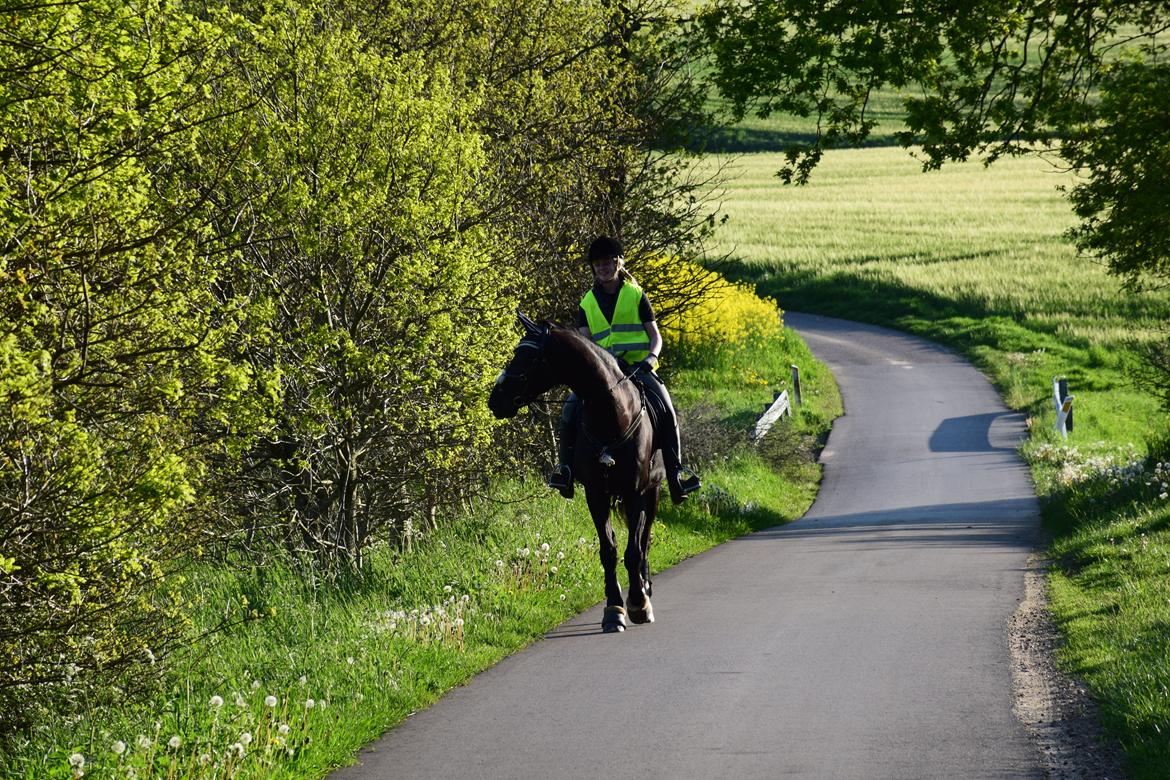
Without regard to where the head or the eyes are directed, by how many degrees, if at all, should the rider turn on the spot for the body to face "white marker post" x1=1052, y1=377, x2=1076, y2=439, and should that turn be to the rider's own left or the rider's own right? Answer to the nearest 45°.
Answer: approximately 135° to the rider's own left

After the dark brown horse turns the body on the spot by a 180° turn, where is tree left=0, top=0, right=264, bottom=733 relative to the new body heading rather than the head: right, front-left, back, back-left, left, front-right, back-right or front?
back-left

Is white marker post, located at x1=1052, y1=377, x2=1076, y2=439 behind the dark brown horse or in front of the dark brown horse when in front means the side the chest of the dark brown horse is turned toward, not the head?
behind

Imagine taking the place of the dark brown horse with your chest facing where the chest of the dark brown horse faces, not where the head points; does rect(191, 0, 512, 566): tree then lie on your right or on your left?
on your right

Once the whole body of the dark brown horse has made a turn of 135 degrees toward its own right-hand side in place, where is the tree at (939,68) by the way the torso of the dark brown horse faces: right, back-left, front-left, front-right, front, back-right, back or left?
right

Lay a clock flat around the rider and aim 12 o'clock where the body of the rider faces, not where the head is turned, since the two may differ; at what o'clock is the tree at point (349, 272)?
The tree is roughly at 4 o'clock from the rider.

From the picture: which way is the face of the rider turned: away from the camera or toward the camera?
toward the camera

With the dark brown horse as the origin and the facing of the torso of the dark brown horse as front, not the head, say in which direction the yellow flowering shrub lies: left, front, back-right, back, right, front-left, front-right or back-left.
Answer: back

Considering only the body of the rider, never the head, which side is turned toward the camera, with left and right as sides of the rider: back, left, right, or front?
front

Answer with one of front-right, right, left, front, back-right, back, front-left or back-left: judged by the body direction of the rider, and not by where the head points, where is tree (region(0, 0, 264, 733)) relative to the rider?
front-right

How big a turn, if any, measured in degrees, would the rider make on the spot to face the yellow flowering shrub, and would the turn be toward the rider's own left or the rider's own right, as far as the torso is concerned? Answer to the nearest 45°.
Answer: approximately 180°
